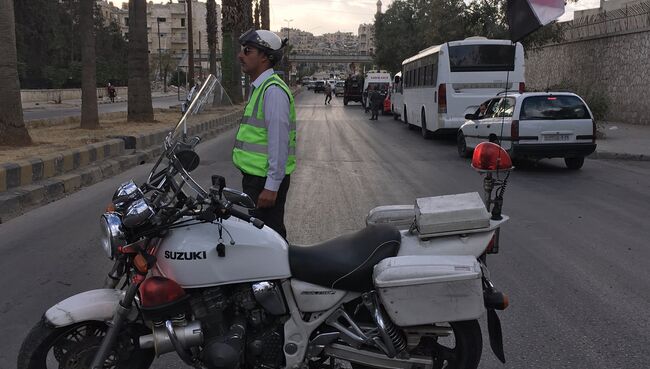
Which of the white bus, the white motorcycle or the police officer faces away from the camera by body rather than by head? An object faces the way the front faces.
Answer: the white bus

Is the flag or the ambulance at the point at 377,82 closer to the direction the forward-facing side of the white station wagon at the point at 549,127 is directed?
the ambulance

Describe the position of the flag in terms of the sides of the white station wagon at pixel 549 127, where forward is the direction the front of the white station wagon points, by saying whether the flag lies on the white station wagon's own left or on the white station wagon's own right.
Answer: on the white station wagon's own left

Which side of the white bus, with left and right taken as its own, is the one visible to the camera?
back

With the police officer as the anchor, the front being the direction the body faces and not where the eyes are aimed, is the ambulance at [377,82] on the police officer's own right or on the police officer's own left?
on the police officer's own right

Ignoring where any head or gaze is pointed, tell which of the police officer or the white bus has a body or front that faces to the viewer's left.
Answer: the police officer

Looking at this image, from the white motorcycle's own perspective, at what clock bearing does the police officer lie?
The police officer is roughly at 3 o'clock from the white motorcycle.

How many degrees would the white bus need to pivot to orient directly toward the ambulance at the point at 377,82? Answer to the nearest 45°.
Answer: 0° — it already faces it

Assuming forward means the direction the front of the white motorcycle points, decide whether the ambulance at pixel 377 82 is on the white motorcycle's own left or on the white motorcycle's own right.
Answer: on the white motorcycle's own right

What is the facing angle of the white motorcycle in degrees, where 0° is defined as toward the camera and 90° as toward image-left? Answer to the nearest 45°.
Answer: approximately 90°

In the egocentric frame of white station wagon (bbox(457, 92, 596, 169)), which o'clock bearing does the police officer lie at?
The police officer is roughly at 8 o'clock from the white station wagon.
